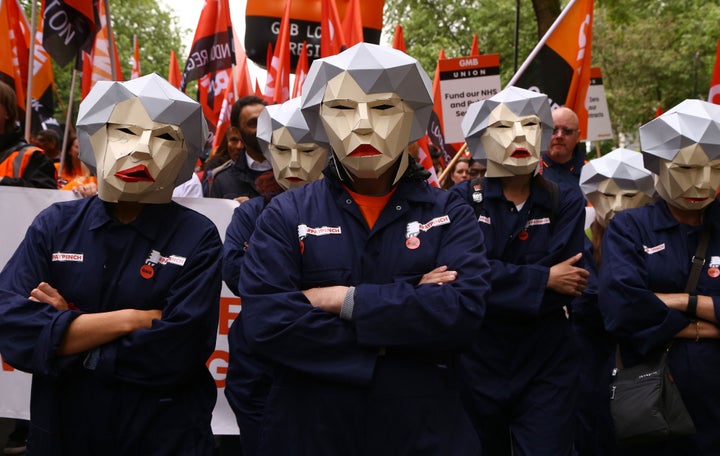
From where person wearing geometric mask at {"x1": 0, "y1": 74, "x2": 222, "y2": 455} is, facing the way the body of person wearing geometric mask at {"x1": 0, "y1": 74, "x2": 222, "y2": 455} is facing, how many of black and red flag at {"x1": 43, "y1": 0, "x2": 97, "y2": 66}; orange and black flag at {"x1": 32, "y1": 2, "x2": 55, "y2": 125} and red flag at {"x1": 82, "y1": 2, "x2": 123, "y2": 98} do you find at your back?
3

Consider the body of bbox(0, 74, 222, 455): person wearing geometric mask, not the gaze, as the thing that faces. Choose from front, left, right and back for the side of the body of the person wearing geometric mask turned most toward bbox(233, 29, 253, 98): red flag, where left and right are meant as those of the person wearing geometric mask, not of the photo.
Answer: back

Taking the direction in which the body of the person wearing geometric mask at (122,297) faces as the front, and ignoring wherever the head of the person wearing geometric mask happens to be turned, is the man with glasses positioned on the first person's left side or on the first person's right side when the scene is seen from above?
on the first person's left side

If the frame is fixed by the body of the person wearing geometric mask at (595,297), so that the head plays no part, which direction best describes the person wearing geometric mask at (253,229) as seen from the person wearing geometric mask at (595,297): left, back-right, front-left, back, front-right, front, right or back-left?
front-right

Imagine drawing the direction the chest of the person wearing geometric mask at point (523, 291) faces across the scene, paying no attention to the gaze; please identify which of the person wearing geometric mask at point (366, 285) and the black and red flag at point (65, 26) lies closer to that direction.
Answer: the person wearing geometric mask

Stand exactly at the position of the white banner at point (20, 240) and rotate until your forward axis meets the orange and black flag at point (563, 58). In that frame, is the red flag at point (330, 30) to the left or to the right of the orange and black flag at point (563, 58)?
left

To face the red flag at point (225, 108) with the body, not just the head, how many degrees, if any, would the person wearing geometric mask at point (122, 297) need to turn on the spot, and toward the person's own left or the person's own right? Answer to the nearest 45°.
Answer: approximately 180°

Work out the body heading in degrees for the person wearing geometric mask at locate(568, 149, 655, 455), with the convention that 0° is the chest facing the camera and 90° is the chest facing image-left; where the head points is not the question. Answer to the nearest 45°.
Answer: approximately 0°

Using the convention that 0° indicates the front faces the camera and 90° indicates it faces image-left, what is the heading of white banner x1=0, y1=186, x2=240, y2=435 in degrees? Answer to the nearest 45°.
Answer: approximately 0°

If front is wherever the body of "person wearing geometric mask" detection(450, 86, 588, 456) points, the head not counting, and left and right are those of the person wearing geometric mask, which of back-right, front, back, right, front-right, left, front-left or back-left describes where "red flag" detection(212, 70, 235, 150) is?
back-right

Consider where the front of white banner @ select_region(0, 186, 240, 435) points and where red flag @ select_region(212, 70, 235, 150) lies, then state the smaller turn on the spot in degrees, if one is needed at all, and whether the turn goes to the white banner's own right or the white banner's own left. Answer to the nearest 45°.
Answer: approximately 135° to the white banner's own left
